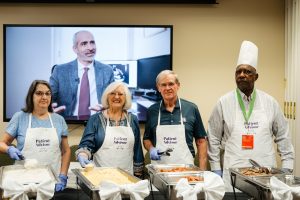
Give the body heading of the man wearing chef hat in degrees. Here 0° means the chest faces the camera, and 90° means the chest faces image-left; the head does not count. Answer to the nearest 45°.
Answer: approximately 0°

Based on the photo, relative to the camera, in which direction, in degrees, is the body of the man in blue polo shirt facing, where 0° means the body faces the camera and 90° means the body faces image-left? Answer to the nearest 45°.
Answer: approximately 0°

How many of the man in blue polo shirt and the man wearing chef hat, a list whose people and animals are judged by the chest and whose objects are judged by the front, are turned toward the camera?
2

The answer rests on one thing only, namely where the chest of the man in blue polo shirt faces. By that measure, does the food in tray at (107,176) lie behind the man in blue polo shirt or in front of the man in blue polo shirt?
in front

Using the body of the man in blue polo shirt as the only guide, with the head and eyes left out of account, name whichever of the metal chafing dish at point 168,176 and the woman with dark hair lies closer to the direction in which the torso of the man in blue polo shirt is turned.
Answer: the metal chafing dish

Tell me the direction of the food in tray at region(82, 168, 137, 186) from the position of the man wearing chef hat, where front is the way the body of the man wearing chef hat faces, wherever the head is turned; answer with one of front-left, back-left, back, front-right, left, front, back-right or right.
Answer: front-right

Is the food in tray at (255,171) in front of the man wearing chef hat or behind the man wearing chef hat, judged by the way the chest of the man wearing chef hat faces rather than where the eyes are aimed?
in front
